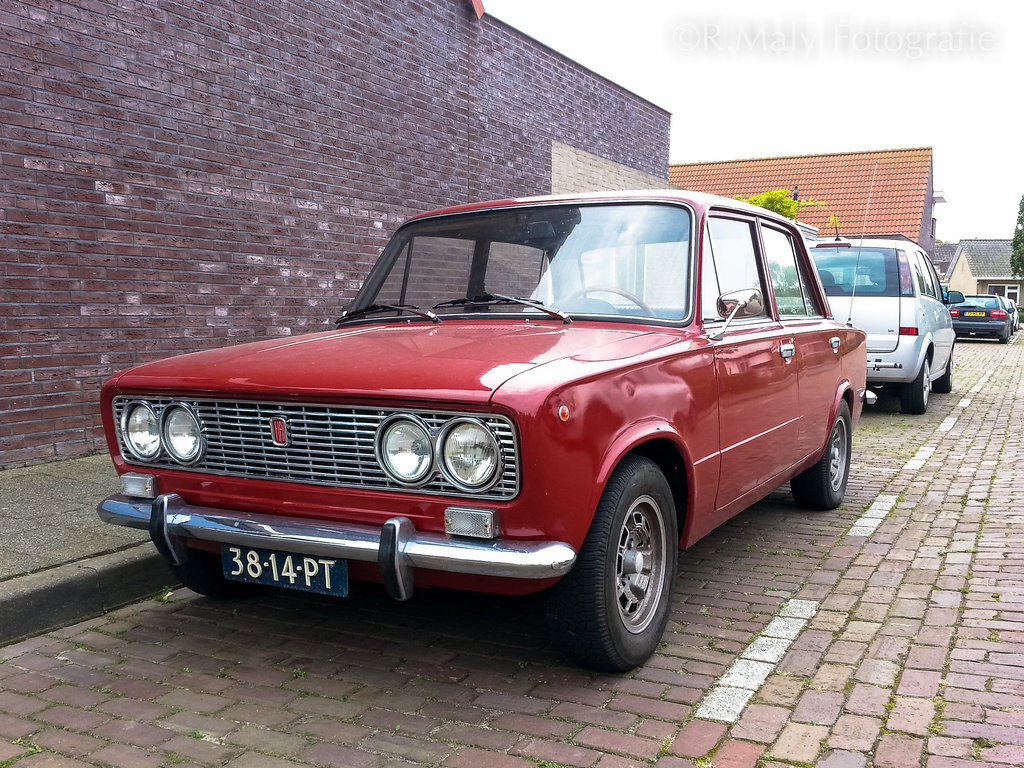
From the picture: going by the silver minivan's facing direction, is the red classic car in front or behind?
behind

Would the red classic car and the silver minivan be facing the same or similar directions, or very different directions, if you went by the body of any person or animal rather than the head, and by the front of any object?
very different directions

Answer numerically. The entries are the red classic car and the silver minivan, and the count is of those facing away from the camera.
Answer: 1

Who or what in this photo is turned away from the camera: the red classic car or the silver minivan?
the silver minivan

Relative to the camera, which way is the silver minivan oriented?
away from the camera

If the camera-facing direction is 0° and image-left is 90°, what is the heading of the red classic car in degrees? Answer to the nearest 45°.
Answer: approximately 45°

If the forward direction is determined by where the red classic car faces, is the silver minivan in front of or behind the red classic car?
behind
